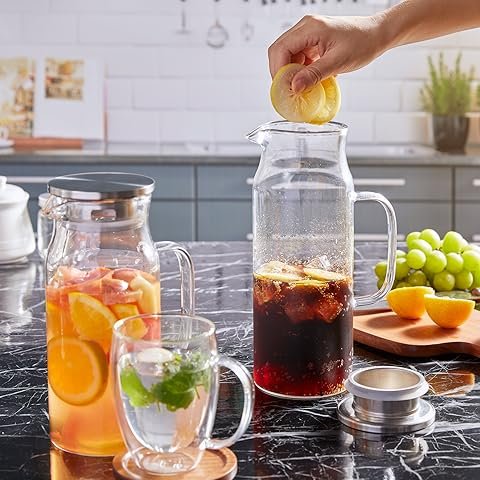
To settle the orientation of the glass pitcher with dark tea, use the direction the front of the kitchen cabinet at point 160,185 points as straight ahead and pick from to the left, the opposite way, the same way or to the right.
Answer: to the right

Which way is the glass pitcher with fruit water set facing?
to the viewer's left

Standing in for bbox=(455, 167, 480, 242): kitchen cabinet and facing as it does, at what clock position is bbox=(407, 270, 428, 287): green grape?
The green grape is roughly at 12 o'clock from the kitchen cabinet.

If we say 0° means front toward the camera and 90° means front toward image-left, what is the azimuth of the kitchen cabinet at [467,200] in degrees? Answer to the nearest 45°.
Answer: approximately 0°

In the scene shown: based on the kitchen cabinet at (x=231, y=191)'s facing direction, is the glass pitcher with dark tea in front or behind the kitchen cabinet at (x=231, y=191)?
in front

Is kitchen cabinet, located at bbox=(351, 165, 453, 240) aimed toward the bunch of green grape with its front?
yes

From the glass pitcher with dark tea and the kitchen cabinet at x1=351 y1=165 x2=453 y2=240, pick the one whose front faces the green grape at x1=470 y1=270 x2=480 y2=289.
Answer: the kitchen cabinet

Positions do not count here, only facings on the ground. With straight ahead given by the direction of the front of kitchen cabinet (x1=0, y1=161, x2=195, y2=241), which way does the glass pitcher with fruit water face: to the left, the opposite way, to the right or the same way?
to the right

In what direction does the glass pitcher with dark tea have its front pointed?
to the viewer's left

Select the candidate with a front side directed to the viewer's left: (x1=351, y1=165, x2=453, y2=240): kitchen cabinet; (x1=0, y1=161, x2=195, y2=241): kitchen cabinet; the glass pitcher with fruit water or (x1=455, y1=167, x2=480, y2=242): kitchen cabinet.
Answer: the glass pitcher with fruit water

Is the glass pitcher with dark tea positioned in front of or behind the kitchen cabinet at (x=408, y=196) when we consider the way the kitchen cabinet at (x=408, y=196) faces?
in front
